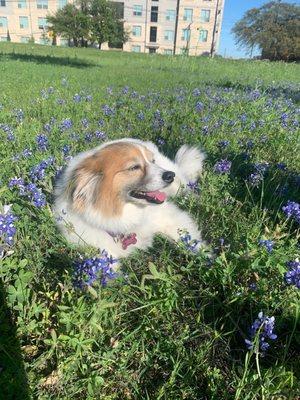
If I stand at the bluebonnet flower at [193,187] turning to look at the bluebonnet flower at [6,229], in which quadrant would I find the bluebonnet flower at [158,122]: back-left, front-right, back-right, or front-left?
back-right
